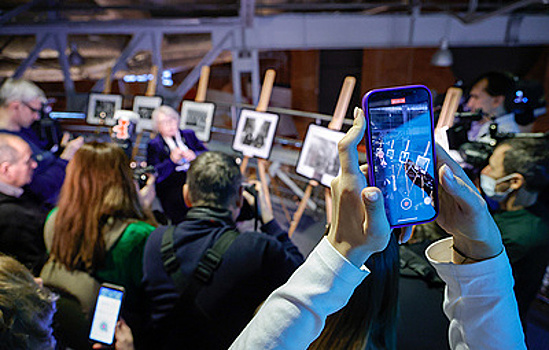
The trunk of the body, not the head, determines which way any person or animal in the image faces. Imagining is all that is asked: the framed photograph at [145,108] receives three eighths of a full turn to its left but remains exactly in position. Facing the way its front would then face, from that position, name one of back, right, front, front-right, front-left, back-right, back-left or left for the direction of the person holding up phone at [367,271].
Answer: back-right

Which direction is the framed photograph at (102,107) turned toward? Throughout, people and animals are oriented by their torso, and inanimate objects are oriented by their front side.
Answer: toward the camera

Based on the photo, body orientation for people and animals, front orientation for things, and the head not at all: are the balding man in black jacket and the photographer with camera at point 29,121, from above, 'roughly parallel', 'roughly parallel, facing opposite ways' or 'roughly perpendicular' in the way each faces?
roughly parallel

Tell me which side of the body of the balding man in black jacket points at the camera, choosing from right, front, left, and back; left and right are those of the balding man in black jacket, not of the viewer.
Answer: right

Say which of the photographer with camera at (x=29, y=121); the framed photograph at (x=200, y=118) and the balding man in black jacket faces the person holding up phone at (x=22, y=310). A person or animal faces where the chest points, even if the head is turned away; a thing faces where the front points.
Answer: the framed photograph

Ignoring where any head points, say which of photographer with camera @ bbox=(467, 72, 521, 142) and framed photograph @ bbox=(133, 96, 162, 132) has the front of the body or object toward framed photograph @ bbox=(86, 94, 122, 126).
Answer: the photographer with camera

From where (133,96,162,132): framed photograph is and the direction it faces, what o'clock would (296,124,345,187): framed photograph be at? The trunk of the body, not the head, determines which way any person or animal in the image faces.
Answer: (296,124,345,187): framed photograph is roughly at 11 o'clock from (133,96,162,132): framed photograph.

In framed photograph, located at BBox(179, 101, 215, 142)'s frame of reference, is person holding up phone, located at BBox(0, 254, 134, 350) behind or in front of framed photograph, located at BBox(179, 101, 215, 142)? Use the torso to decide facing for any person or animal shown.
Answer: in front

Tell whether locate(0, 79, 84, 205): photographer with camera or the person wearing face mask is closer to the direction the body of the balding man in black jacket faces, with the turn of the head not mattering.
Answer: the person wearing face mask

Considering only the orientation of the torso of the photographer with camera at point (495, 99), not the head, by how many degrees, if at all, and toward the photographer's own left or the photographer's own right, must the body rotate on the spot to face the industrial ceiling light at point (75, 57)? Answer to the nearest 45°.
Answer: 0° — they already face it

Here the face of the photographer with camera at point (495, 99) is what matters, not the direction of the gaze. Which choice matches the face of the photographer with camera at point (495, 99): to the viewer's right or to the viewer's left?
to the viewer's left

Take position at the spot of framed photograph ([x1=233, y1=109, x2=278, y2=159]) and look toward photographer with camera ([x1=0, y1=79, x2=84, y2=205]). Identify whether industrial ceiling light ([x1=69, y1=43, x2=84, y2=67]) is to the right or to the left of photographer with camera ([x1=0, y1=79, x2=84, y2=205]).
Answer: right

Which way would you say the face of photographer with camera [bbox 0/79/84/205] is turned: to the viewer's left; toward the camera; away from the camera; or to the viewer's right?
to the viewer's right

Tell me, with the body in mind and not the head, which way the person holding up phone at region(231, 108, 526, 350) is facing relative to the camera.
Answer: away from the camera

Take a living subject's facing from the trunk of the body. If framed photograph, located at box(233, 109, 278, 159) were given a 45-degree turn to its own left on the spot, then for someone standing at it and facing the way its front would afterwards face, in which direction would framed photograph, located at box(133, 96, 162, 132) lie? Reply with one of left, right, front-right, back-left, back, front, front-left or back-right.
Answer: back

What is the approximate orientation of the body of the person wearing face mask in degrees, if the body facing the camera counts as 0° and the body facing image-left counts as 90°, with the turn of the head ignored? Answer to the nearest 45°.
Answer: approximately 90°

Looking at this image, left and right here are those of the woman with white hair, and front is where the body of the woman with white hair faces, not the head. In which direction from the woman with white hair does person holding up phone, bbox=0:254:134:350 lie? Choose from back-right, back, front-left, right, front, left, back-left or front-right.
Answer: front-right

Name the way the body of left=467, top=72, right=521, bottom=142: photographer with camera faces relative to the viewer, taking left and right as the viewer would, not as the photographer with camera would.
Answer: facing to the left of the viewer

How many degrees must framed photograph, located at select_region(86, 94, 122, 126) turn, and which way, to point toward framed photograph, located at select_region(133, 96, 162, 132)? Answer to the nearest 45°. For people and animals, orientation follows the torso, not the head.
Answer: approximately 45° to its left

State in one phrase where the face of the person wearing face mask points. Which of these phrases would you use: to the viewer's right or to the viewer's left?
to the viewer's left

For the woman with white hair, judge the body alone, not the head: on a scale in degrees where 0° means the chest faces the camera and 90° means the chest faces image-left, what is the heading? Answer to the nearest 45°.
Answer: approximately 315°

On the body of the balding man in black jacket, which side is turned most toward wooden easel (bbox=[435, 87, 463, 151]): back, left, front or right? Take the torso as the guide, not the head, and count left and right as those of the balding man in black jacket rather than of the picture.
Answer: front

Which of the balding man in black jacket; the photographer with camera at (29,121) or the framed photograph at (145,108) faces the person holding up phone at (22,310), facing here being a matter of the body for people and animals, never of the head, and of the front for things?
the framed photograph

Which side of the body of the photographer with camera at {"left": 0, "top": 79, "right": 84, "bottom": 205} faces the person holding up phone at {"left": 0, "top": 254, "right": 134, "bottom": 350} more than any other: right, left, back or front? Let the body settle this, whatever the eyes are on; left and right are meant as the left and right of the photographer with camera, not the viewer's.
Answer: right
